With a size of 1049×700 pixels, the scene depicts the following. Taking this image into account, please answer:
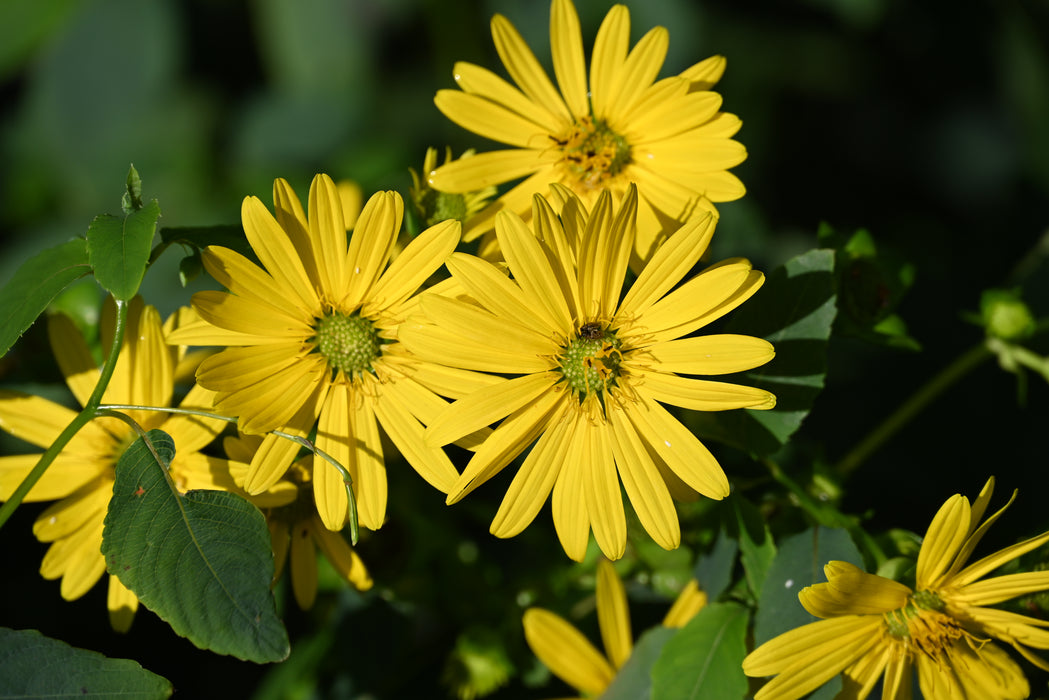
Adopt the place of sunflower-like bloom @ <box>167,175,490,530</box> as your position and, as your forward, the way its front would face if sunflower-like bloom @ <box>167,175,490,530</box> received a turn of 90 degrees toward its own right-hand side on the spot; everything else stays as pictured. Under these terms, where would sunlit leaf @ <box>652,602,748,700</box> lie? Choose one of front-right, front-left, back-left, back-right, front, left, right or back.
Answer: back

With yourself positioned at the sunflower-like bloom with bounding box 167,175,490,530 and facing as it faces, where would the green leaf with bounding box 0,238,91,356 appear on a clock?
The green leaf is roughly at 3 o'clock from the sunflower-like bloom.

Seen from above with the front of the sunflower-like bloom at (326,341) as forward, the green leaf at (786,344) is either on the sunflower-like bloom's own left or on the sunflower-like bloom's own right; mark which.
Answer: on the sunflower-like bloom's own left

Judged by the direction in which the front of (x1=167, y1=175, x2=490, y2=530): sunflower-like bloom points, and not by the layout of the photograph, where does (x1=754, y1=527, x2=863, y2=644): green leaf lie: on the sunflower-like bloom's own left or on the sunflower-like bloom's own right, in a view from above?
on the sunflower-like bloom's own left

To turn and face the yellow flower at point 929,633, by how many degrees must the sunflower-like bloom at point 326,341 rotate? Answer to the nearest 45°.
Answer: approximately 90° to its left

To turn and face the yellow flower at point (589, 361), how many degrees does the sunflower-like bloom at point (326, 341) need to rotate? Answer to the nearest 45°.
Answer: approximately 90° to its left

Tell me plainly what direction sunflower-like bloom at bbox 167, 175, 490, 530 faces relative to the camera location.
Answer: facing the viewer
